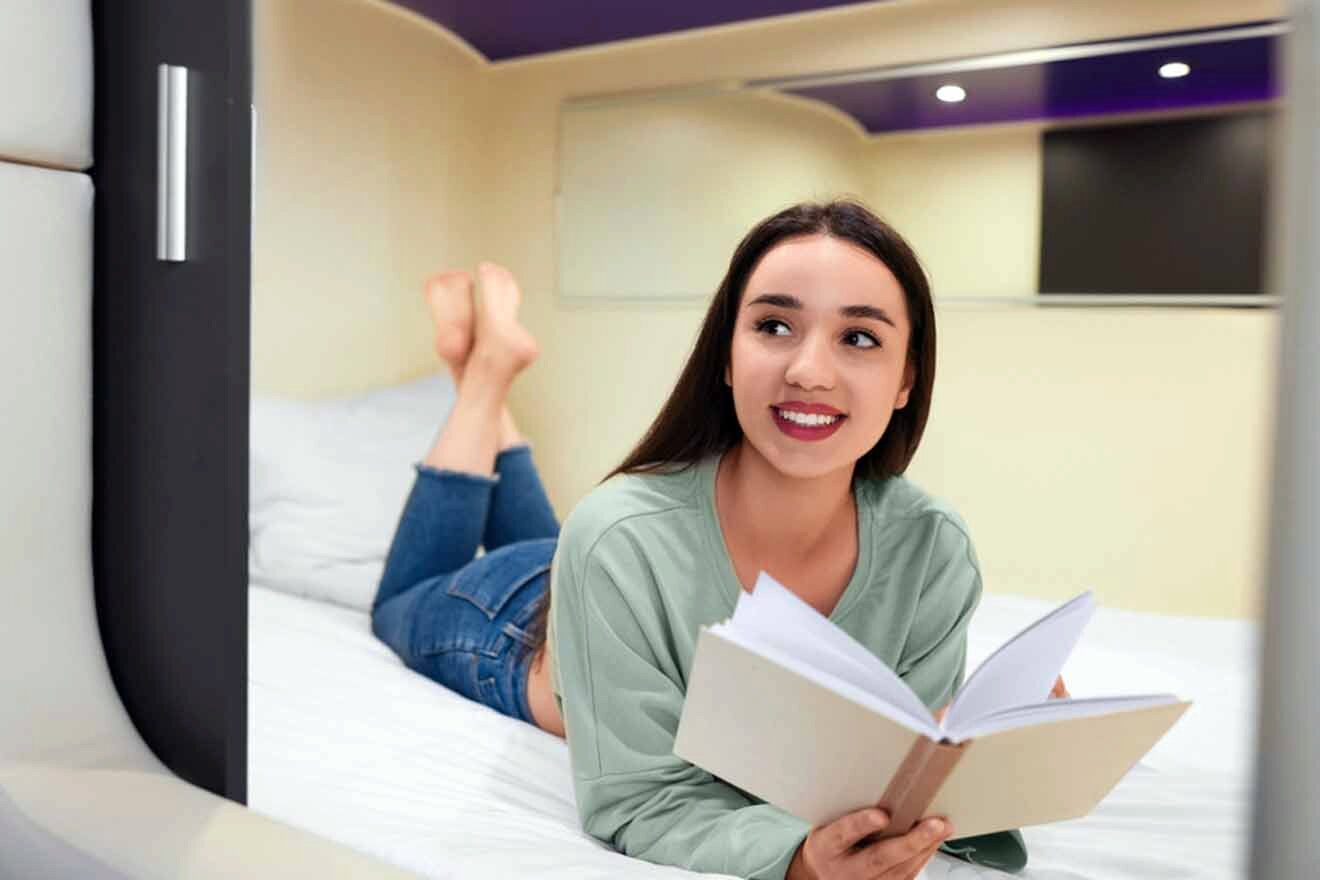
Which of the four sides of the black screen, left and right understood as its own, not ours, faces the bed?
front

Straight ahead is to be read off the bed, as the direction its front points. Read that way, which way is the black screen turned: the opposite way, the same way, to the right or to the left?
to the right

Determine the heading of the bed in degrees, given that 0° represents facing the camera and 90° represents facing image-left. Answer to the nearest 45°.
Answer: approximately 315°

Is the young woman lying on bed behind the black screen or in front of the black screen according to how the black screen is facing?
in front

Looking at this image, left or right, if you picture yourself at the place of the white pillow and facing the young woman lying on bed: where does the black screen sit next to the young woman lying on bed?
left

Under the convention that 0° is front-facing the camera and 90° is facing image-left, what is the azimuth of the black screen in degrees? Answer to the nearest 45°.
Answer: approximately 45°

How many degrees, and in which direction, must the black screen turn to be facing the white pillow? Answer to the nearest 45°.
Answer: approximately 45° to its right

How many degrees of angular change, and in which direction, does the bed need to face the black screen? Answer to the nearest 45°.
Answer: approximately 90° to its left

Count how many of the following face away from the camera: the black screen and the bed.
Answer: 0
